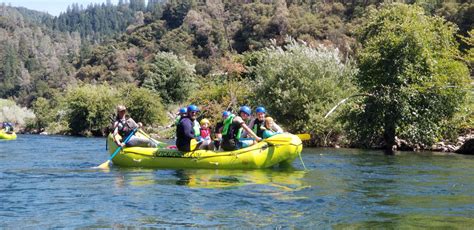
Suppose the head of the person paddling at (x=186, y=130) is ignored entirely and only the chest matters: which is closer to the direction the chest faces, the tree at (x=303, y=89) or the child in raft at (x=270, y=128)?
the child in raft

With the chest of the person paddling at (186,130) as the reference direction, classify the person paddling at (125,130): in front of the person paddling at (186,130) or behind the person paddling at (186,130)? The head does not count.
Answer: behind

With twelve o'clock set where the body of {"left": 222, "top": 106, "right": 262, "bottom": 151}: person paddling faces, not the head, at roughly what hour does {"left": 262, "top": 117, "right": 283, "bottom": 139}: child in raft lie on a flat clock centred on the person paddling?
The child in raft is roughly at 11 o'clock from the person paddling.

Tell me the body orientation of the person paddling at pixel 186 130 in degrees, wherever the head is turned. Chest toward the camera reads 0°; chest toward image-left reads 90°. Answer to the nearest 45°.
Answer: approximately 270°

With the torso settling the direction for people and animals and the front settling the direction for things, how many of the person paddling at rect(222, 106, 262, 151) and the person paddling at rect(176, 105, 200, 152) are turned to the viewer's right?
2

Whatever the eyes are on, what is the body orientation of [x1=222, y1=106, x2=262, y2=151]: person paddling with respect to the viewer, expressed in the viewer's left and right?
facing to the right of the viewer
